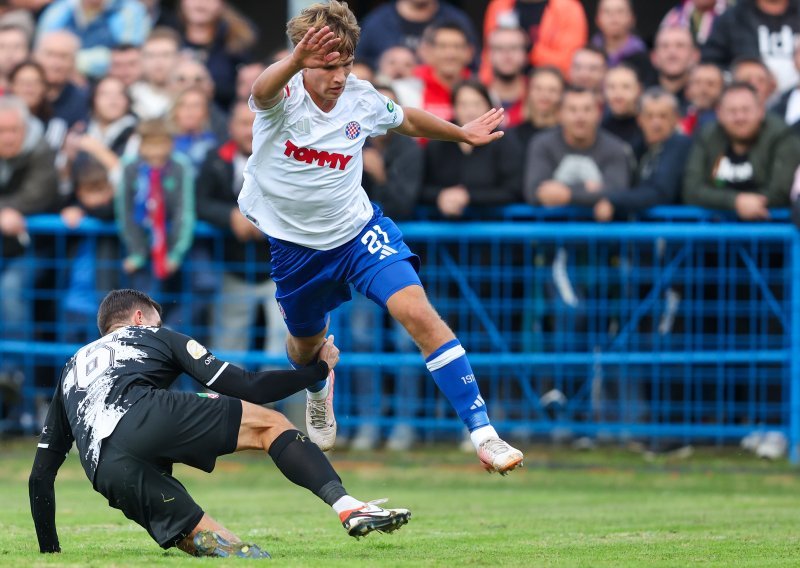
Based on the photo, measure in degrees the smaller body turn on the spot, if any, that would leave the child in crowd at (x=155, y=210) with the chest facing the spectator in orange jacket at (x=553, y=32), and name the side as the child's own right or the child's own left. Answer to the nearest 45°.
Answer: approximately 90° to the child's own left

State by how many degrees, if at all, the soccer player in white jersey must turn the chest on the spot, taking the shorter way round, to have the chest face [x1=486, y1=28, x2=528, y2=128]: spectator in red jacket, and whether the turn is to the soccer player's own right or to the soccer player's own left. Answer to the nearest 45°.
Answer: approximately 135° to the soccer player's own left

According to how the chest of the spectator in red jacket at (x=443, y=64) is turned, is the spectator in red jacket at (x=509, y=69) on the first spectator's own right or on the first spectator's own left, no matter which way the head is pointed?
on the first spectator's own left

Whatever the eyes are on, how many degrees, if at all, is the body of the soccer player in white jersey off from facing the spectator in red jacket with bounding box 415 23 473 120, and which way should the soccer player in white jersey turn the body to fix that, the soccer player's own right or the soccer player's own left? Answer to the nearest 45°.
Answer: approximately 135° to the soccer player's own left

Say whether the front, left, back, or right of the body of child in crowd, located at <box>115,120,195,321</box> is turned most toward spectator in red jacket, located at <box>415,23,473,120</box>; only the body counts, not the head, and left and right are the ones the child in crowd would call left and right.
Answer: left

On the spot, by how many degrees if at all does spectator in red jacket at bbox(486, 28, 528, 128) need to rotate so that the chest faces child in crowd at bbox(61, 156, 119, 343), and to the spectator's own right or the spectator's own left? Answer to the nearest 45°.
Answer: approximately 90° to the spectator's own right

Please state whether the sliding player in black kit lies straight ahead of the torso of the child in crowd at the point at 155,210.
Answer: yes

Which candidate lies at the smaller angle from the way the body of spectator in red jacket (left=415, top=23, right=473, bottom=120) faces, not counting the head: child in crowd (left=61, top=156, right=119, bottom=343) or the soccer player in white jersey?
the soccer player in white jersey

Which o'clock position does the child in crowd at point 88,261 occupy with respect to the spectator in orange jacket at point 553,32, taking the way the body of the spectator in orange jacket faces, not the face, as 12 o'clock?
The child in crowd is roughly at 2 o'clock from the spectator in orange jacket.

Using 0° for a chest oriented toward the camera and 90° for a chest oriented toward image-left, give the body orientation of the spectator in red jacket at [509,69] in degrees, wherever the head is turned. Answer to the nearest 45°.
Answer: approximately 0°

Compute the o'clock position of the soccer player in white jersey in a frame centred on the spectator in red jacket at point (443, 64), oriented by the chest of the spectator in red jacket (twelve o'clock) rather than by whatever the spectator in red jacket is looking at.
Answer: The soccer player in white jersey is roughly at 12 o'clock from the spectator in red jacket.

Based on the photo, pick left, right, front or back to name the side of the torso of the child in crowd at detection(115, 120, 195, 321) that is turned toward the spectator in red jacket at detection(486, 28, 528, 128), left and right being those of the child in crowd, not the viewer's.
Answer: left
